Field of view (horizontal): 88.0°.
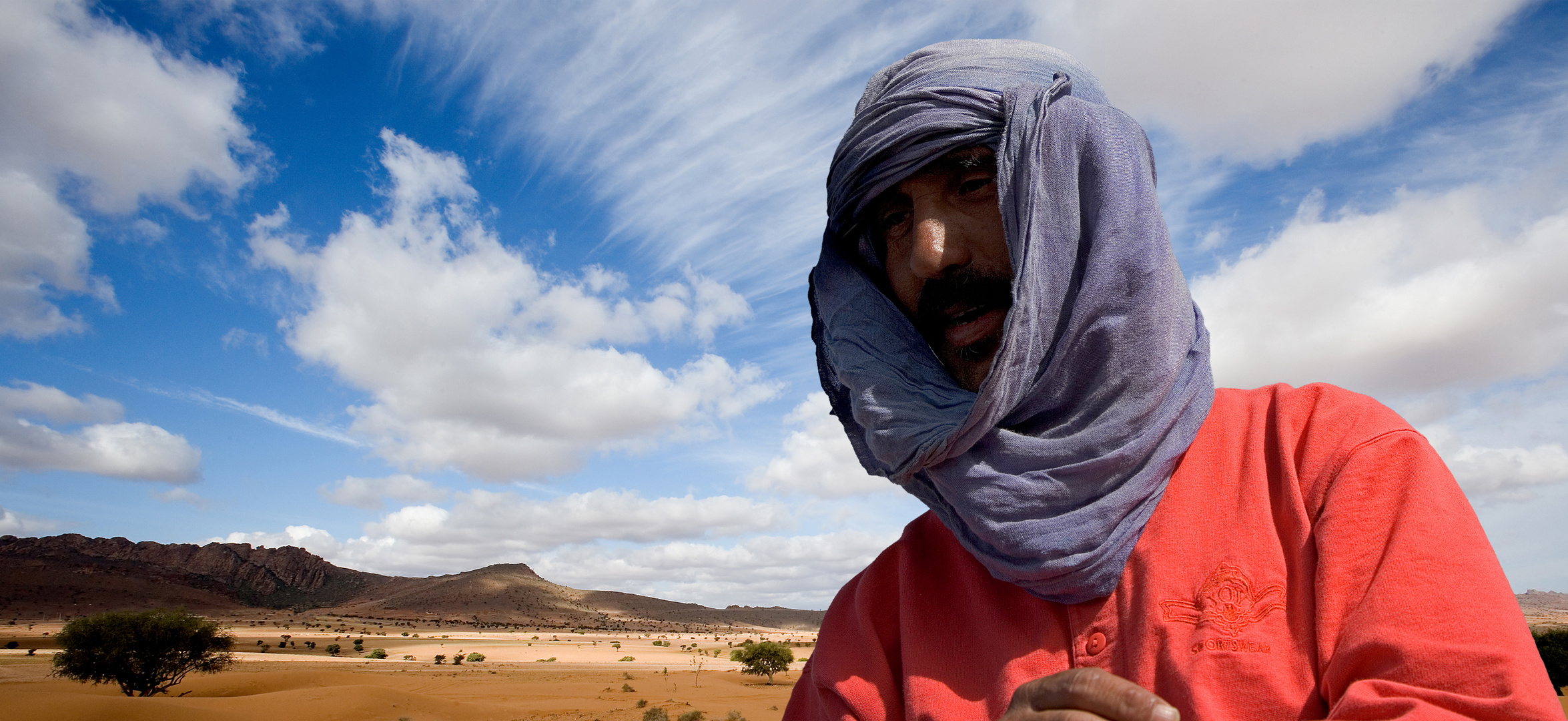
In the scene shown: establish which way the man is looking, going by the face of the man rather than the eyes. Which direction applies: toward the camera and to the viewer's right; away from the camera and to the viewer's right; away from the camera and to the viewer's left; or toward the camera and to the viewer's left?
toward the camera and to the viewer's left

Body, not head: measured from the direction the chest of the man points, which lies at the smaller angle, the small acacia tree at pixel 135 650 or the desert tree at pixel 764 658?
the small acacia tree

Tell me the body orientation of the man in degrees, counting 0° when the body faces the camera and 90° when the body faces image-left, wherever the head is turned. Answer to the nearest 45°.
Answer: approximately 45°

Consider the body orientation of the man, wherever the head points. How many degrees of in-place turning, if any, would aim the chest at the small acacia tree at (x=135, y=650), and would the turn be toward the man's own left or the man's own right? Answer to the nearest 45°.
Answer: approximately 90° to the man's own right

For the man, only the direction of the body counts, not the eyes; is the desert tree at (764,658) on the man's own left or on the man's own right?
on the man's own right

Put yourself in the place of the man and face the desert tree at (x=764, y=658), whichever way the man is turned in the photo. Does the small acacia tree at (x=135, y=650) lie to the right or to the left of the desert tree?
left
